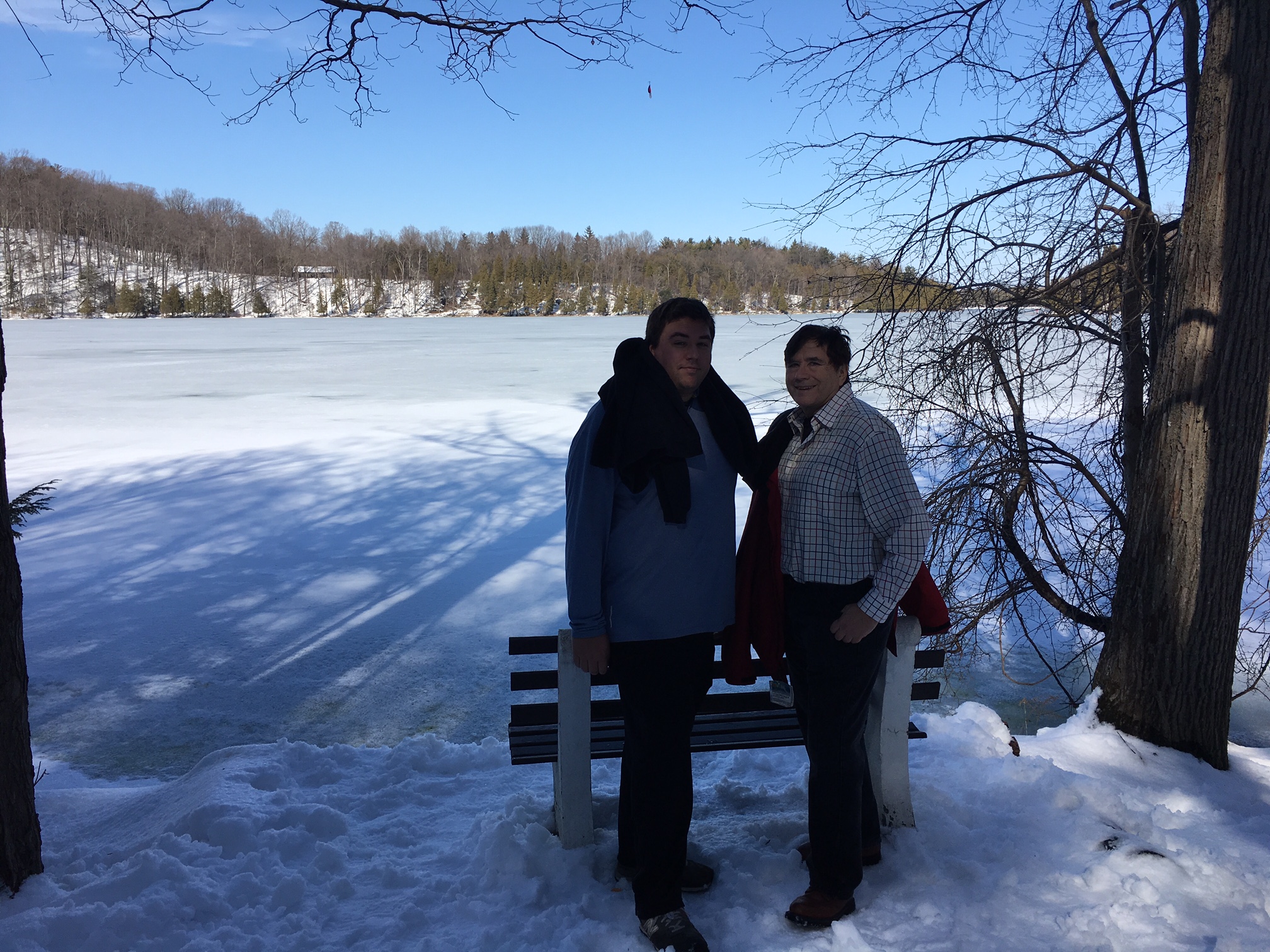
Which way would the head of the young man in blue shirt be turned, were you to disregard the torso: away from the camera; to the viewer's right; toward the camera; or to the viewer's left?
toward the camera

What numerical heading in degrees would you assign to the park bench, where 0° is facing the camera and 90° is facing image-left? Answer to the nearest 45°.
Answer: approximately 180°

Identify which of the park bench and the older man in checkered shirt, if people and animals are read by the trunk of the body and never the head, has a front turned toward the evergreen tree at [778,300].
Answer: the park bench

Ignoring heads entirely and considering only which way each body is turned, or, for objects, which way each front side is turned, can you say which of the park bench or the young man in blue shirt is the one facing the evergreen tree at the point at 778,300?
the park bench

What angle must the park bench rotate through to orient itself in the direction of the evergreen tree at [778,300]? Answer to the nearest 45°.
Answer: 0° — it already faces it

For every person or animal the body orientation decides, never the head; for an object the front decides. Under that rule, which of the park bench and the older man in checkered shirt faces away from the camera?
the park bench

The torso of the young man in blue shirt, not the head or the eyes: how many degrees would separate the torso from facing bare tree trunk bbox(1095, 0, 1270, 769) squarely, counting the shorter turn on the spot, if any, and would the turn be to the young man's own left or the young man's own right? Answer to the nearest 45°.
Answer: approximately 90° to the young man's own left

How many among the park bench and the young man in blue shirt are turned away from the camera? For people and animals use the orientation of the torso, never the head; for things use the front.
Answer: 1

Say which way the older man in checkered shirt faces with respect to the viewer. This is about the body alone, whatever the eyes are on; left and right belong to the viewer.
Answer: facing the viewer and to the left of the viewer

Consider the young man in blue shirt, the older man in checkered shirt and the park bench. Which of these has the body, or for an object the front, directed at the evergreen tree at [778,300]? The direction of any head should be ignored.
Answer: the park bench
